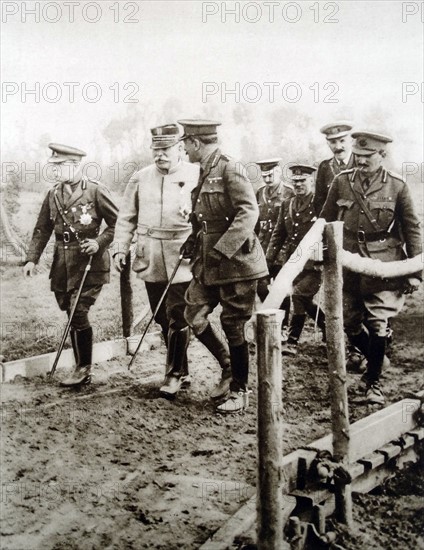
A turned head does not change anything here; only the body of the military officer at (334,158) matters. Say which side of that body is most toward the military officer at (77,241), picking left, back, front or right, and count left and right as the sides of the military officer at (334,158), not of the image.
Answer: right

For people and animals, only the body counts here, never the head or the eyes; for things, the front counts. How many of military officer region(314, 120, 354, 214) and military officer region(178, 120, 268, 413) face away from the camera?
0

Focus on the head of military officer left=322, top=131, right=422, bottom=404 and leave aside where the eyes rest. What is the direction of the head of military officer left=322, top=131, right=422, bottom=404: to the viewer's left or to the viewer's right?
to the viewer's left

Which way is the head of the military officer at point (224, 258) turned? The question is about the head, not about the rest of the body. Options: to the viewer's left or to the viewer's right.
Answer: to the viewer's left

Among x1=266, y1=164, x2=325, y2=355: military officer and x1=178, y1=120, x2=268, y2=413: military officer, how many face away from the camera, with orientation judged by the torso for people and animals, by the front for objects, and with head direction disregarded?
0

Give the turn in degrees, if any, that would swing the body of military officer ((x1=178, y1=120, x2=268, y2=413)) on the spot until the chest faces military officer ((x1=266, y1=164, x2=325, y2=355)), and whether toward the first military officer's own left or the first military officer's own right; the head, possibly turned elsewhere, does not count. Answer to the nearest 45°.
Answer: approximately 180°

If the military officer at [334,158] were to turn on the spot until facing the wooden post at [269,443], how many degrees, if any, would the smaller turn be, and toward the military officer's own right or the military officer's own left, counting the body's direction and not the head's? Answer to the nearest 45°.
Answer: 0° — they already face it

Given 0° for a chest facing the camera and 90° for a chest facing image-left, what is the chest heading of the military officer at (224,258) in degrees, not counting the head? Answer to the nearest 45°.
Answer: approximately 45°

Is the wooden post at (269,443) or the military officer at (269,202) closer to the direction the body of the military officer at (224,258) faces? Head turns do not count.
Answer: the wooden post

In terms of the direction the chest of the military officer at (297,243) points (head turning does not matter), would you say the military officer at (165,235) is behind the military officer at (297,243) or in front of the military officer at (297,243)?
in front

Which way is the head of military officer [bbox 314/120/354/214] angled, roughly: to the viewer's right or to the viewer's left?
to the viewer's left
